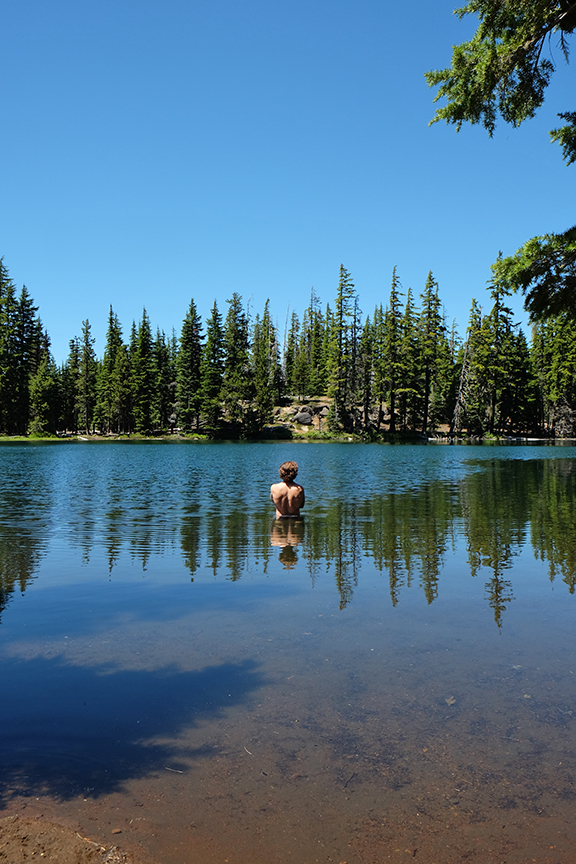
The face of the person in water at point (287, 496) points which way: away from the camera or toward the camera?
away from the camera

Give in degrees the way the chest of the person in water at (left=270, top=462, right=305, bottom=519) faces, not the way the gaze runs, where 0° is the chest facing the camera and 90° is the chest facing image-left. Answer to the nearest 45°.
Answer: approximately 180°
